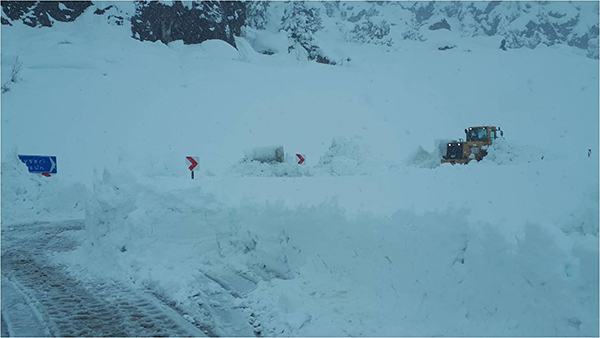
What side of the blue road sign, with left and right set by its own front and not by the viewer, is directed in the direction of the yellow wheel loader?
left

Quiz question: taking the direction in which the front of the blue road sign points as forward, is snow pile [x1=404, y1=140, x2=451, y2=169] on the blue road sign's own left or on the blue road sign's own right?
on the blue road sign's own left

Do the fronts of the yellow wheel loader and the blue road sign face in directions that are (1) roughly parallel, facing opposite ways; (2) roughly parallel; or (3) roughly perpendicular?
roughly perpendicular

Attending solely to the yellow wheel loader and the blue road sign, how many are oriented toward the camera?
1

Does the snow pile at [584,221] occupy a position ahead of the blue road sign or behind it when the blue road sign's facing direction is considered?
ahead

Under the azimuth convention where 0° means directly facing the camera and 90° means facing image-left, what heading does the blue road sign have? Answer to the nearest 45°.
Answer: approximately 0°

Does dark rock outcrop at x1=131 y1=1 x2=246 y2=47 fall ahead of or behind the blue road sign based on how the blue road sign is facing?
behind

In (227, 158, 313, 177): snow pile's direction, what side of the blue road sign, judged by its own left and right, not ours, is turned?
left

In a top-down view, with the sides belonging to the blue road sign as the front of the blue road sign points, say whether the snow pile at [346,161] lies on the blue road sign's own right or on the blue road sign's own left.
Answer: on the blue road sign's own left
